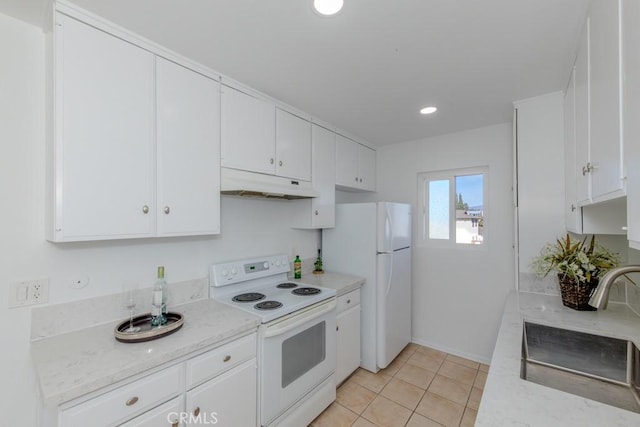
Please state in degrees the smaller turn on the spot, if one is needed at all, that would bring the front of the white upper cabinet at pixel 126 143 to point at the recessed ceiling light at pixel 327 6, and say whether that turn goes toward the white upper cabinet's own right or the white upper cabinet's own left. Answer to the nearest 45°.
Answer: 0° — it already faces it

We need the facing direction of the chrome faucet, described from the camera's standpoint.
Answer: facing to the left of the viewer

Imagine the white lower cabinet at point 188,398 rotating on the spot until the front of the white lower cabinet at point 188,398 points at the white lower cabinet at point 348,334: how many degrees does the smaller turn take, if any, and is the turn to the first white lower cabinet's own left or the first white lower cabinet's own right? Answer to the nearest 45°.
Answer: approximately 45° to the first white lower cabinet's own left

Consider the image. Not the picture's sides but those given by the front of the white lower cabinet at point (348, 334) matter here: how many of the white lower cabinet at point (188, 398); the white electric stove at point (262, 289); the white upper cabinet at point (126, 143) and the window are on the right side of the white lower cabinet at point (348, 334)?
3

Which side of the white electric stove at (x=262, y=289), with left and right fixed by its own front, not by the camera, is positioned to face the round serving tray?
right

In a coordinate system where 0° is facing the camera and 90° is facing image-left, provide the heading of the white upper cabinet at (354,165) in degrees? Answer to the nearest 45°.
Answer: approximately 315°

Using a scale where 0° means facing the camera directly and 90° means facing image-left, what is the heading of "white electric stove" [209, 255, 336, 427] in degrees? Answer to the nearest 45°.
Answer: approximately 315°
